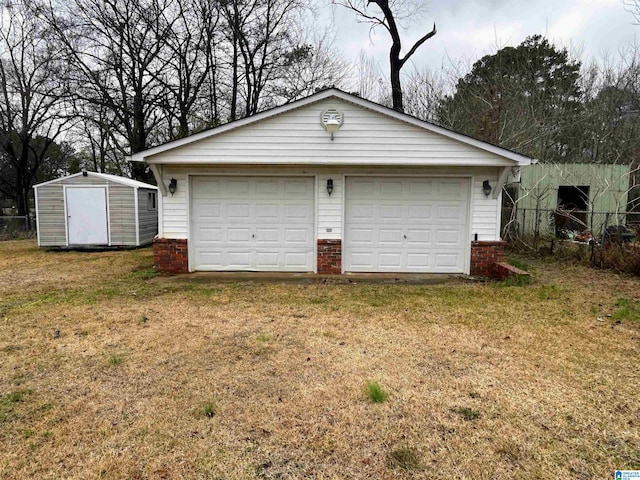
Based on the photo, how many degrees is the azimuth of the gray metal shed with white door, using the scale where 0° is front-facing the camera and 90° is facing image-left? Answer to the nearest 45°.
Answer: approximately 0°

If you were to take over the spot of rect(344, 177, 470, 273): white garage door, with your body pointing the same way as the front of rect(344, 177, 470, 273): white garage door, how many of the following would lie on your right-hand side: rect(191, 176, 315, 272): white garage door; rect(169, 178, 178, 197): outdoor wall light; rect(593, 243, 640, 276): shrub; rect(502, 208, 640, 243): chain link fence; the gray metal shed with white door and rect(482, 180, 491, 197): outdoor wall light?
3

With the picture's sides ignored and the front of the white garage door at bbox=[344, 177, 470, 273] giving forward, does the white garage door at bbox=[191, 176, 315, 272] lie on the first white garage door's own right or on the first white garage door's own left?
on the first white garage door's own right

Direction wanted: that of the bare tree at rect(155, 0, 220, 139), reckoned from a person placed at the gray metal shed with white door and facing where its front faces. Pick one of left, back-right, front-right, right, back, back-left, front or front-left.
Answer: back-left

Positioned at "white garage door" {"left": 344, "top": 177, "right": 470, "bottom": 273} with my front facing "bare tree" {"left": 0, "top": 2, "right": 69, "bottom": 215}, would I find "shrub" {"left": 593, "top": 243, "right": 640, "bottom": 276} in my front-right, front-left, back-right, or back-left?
back-right

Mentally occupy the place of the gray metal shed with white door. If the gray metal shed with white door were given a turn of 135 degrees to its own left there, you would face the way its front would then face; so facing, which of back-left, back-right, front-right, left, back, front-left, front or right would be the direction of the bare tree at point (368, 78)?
front-right

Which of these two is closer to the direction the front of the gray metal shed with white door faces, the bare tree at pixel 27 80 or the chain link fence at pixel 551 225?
the chain link fence

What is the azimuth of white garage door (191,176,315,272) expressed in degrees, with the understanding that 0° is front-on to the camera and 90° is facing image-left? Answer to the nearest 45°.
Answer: approximately 0°

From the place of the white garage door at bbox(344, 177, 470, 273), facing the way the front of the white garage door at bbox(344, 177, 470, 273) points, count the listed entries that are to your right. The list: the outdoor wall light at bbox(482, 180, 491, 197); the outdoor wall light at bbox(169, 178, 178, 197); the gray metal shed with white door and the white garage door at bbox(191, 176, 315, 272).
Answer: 3

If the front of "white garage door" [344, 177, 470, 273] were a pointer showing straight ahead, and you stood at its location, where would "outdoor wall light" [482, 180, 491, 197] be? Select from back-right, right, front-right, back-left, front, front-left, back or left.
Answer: left

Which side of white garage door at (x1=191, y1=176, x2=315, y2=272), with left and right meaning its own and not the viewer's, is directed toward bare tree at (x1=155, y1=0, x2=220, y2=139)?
back

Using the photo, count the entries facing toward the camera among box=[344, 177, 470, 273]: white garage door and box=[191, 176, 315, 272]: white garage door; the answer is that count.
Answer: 2

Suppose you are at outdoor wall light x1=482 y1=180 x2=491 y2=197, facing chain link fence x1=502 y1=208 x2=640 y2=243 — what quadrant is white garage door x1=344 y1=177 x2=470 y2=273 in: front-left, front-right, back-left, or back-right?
back-left

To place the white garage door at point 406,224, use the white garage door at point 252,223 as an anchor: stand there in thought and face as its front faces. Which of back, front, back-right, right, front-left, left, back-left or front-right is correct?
left
